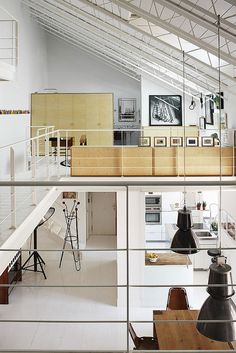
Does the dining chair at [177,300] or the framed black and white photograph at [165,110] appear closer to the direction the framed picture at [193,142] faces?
the dining chair

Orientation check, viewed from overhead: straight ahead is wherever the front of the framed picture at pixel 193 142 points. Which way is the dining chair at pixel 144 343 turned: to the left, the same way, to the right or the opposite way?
to the left

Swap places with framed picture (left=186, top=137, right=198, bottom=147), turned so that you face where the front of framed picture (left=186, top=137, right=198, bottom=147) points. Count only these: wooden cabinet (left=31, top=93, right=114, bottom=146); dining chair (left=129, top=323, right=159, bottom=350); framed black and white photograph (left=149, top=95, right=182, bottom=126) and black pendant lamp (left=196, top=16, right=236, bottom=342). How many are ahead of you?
2

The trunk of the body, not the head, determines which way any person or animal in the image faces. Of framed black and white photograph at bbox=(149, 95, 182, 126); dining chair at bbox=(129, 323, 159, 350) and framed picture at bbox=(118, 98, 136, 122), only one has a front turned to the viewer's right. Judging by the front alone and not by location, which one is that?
the dining chair

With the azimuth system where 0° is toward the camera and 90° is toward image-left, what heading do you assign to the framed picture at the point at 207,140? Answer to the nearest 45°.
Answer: approximately 0°

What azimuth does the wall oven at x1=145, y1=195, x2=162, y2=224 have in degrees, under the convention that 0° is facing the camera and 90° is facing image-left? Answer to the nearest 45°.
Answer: approximately 0°

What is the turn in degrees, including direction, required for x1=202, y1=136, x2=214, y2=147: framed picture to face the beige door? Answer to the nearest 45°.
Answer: approximately 135° to its right

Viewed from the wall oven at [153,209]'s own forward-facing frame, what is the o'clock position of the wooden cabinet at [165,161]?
The wooden cabinet is roughly at 12 o'clock from the wall oven.

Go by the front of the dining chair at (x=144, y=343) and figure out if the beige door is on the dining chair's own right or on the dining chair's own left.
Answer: on the dining chair's own left

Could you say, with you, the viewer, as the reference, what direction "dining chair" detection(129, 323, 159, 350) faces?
facing to the right of the viewer

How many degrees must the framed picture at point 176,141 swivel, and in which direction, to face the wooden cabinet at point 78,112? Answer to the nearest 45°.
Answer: approximately 135° to its right
